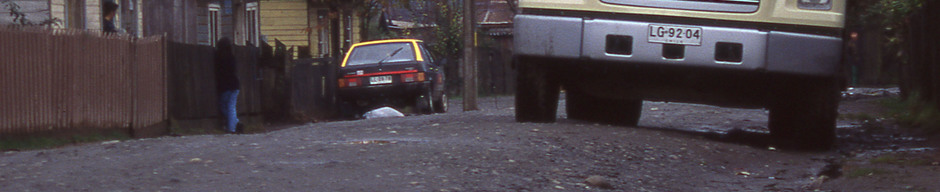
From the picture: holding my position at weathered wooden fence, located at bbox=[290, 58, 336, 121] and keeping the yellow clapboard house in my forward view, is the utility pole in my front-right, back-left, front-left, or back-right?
front-right

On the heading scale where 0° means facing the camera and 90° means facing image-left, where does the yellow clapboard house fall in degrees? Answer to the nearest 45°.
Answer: approximately 315°

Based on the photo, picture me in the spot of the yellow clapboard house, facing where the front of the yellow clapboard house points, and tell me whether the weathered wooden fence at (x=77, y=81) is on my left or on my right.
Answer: on my right

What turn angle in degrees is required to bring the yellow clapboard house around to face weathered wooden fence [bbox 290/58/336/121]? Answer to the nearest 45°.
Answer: approximately 45° to its right

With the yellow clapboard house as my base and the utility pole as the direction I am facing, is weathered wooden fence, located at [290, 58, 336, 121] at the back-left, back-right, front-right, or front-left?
front-right
